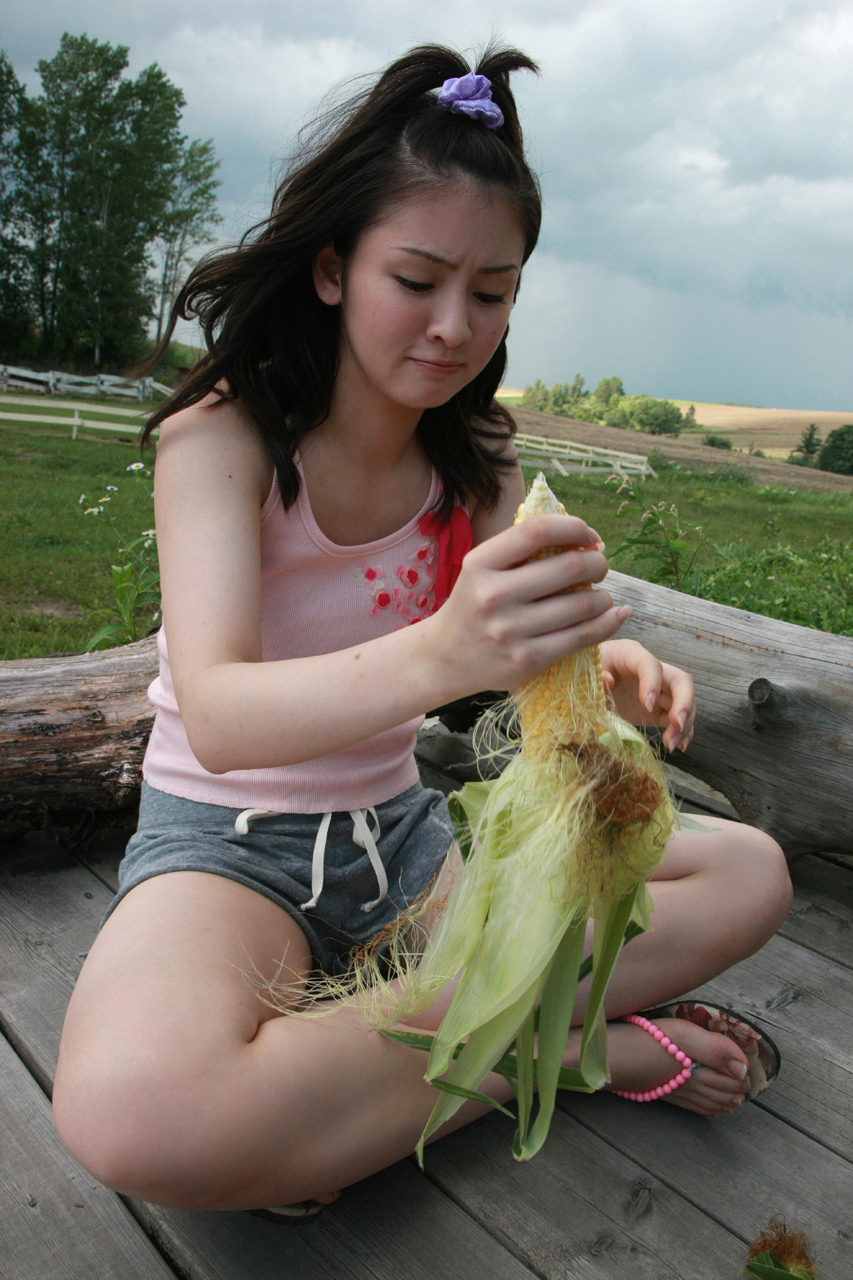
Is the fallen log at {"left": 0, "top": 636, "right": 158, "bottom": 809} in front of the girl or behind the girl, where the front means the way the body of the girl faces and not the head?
behind

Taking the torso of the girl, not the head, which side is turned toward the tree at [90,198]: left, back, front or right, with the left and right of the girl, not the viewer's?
back

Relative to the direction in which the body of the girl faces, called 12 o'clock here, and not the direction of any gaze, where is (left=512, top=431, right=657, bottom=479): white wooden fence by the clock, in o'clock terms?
The white wooden fence is roughly at 8 o'clock from the girl.

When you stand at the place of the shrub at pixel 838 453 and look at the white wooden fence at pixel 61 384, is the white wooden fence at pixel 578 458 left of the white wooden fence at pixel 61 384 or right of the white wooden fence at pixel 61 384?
left

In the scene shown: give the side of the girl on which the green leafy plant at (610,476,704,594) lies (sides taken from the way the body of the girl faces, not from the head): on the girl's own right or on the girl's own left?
on the girl's own left

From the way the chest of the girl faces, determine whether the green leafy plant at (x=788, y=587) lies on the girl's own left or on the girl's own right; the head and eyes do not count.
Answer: on the girl's own left

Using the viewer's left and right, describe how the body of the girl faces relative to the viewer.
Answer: facing the viewer and to the right of the viewer

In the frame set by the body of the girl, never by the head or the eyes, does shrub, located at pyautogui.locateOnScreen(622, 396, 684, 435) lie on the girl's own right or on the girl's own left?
on the girl's own left

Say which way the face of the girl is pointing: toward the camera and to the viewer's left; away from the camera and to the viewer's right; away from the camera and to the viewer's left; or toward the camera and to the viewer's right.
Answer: toward the camera and to the viewer's right
